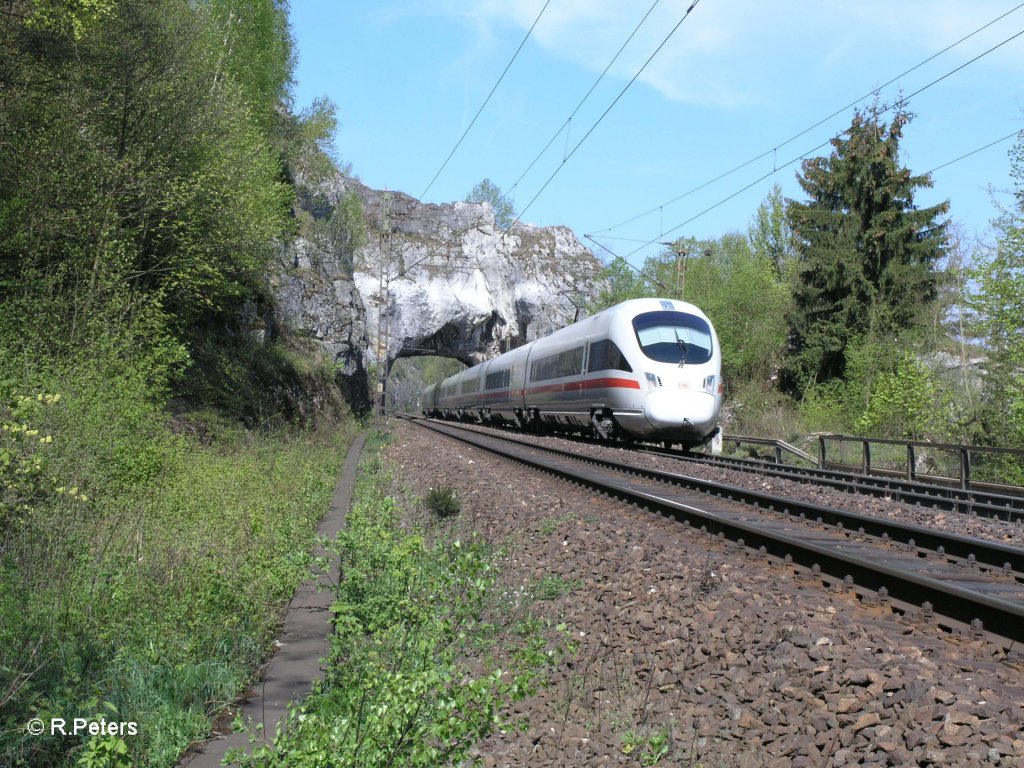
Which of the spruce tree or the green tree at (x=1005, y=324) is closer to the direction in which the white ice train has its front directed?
the green tree

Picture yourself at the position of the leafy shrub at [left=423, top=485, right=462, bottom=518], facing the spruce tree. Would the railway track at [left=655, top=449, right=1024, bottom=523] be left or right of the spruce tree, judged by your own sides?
right

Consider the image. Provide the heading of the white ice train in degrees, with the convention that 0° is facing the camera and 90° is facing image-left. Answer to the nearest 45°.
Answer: approximately 315°

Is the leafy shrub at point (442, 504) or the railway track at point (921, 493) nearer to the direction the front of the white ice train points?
the railway track

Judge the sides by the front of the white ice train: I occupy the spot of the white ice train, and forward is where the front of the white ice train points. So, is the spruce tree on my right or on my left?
on my left

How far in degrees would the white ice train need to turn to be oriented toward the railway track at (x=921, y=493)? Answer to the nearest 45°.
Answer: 0° — it already faces it

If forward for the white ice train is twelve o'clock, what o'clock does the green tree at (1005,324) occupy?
The green tree is roughly at 10 o'clock from the white ice train.

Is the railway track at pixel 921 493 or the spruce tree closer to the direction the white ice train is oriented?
the railway track

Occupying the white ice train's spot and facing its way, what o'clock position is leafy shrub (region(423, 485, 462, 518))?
The leafy shrub is roughly at 2 o'clock from the white ice train.

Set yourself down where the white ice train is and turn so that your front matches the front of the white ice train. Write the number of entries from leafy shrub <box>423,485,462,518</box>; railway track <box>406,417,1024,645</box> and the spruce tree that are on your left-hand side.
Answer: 1
